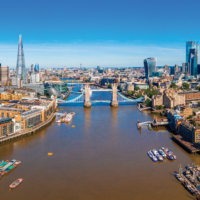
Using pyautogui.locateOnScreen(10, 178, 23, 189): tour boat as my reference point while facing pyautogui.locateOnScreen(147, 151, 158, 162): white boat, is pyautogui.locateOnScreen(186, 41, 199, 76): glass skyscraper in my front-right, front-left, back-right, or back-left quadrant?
front-left

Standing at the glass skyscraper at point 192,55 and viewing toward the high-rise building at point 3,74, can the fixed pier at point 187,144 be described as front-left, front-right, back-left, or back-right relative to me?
front-left

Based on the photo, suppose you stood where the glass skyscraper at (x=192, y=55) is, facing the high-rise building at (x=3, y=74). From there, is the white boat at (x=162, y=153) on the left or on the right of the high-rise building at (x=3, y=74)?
left

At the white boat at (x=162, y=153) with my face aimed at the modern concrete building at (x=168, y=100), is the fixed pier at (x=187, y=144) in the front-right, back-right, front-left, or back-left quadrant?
front-right
